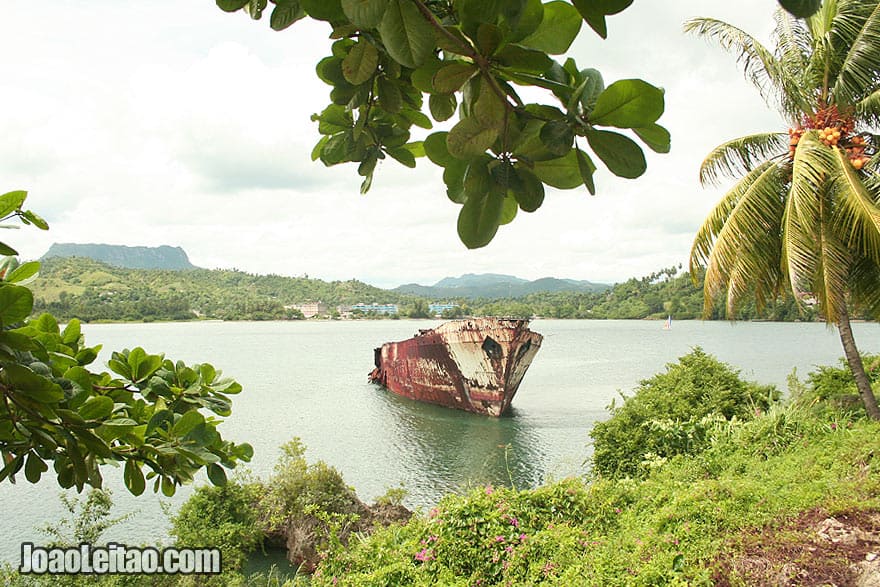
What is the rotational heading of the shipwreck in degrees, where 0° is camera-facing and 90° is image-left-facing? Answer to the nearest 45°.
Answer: approximately 315°

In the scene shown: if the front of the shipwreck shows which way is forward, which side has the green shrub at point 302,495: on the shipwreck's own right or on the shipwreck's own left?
on the shipwreck's own right
